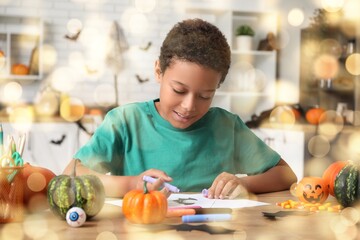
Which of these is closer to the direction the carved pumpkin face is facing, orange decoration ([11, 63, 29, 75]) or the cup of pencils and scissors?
the cup of pencils and scissors

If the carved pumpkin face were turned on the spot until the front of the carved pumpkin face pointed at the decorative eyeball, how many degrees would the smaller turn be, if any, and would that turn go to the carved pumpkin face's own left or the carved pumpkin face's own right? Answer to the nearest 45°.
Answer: approximately 45° to the carved pumpkin face's own right

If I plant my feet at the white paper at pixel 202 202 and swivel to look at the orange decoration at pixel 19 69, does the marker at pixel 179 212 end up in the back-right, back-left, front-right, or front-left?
back-left

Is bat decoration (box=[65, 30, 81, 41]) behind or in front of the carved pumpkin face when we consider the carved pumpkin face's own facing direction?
behind

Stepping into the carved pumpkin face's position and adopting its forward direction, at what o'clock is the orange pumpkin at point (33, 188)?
The orange pumpkin is roughly at 2 o'clock from the carved pumpkin face.

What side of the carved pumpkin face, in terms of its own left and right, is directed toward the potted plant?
back

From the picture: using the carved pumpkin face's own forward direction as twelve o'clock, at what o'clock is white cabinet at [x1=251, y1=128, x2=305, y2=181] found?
The white cabinet is roughly at 6 o'clock from the carved pumpkin face.

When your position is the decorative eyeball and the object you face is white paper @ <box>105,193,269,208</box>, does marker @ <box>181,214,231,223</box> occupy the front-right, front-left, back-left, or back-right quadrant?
front-right

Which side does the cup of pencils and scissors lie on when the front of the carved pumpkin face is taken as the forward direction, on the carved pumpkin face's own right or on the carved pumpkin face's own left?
on the carved pumpkin face's own right

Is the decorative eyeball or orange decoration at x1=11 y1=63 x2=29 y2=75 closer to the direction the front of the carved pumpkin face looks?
the decorative eyeball

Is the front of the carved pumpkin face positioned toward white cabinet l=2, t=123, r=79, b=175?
no

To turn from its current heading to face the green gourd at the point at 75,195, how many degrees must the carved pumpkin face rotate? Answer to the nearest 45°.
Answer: approximately 45° to its right

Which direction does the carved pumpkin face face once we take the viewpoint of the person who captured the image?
facing the viewer

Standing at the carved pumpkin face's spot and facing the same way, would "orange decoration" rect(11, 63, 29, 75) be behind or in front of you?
behind

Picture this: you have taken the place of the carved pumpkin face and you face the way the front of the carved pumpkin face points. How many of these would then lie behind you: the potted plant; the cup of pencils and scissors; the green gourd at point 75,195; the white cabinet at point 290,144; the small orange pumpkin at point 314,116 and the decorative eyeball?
3

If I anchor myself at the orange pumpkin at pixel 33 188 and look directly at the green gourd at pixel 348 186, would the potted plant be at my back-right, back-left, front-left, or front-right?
front-left
